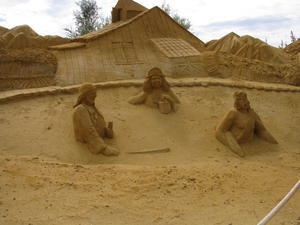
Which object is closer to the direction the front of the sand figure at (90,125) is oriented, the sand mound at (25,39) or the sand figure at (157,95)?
the sand figure

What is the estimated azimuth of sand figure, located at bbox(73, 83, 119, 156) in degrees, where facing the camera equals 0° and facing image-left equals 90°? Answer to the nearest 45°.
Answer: approximately 315°

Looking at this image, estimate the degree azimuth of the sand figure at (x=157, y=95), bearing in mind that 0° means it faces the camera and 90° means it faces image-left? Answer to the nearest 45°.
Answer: approximately 0°

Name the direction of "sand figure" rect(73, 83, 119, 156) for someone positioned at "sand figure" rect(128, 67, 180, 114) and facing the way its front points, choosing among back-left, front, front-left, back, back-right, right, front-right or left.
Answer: front-right

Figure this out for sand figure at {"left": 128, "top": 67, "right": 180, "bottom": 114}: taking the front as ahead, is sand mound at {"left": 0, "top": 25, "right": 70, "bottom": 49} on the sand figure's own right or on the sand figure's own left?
on the sand figure's own right

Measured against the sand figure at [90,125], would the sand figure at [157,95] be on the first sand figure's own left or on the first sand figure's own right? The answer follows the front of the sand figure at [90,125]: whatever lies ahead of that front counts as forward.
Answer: on the first sand figure's own left

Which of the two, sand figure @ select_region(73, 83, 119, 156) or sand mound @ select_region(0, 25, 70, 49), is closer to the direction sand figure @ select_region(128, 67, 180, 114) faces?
the sand figure

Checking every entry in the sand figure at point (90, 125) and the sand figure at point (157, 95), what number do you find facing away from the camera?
0
